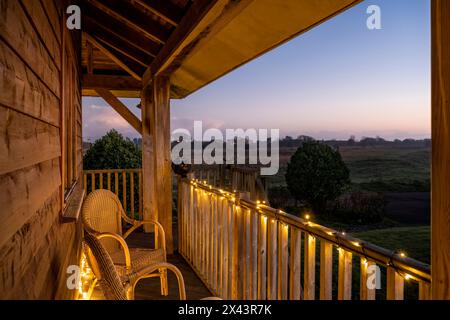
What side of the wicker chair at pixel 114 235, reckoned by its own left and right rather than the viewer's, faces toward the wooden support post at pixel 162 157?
left

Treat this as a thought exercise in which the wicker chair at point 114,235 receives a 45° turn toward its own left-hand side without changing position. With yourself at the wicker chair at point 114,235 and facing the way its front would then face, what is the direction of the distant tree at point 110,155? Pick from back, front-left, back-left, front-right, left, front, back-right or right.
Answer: left

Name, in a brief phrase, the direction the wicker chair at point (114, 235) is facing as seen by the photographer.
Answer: facing the viewer and to the right of the viewer

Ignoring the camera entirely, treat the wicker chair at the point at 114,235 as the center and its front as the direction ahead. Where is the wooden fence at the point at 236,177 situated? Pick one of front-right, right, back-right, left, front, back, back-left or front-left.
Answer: left

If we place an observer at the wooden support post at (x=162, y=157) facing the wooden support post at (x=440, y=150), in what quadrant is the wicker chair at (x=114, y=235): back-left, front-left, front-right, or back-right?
front-right

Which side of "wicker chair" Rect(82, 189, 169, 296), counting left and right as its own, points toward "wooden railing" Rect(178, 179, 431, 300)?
front

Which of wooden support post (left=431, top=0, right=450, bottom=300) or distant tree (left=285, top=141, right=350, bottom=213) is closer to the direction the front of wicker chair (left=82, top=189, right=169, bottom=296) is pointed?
the wooden support post

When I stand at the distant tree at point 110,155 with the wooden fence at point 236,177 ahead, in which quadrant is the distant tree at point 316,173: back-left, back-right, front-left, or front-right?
front-left
